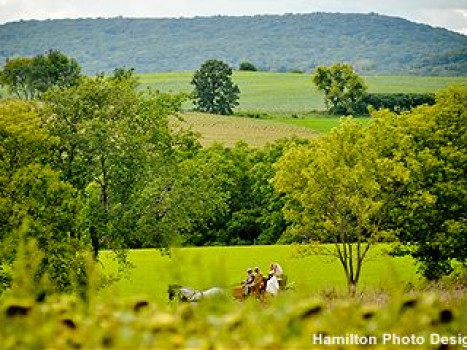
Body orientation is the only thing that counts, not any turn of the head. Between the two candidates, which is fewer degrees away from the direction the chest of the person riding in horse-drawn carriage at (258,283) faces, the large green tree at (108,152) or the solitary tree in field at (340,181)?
the large green tree

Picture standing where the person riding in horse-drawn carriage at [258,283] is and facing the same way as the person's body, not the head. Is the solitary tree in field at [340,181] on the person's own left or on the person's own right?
on the person's own right

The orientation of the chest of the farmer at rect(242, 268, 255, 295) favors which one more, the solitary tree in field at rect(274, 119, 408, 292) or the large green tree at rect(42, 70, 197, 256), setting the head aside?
the large green tree

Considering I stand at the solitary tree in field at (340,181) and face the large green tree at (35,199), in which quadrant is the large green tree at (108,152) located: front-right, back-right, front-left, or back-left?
front-right

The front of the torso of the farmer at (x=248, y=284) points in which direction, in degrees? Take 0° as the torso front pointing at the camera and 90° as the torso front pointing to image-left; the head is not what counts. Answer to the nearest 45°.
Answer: approximately 90°

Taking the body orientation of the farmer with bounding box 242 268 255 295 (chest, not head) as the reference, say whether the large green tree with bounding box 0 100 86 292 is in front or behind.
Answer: in front

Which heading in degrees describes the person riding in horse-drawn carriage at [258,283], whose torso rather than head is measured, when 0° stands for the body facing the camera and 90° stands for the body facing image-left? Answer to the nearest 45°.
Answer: approximately 90°

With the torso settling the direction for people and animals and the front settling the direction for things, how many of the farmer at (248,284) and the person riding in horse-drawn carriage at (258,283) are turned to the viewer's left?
2

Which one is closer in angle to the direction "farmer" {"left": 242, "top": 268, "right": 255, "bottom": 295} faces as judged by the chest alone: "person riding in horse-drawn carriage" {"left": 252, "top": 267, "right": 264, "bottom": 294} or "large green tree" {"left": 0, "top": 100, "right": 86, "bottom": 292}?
the large green tree

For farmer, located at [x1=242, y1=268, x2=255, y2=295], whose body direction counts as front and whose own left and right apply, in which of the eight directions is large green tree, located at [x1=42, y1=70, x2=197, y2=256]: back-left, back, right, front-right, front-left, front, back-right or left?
front-right

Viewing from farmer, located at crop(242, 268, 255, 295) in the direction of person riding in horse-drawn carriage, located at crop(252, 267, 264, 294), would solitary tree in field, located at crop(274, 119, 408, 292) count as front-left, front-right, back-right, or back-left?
front-left

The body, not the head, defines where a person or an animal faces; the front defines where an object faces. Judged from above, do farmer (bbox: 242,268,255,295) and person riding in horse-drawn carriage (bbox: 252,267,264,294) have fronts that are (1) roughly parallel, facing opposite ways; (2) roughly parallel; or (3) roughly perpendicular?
roughly parallel
